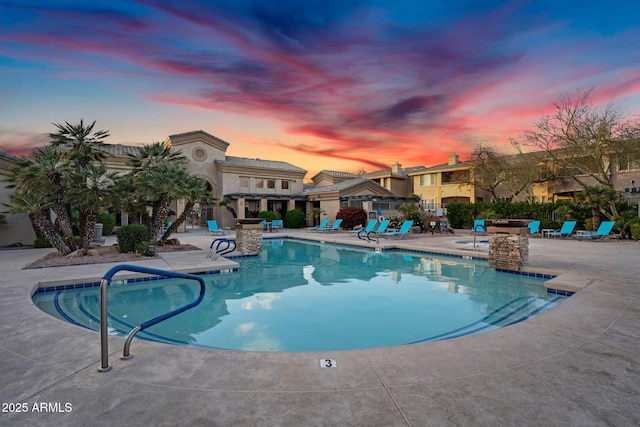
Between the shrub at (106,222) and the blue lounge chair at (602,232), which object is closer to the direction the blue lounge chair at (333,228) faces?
the shrub

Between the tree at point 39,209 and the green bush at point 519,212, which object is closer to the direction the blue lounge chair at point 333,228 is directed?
the tree

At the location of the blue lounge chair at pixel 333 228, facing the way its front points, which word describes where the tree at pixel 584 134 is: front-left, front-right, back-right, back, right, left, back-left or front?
back
